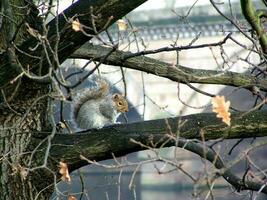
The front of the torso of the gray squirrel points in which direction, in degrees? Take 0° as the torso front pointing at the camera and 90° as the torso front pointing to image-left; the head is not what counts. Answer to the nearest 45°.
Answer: approximately 270°
